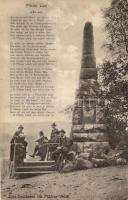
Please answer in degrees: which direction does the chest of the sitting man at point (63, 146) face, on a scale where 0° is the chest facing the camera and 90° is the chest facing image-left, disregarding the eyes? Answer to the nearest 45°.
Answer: approximately 45°

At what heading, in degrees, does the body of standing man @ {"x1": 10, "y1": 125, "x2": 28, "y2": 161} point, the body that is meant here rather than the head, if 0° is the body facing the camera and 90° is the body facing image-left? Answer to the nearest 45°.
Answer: approximately 315°
